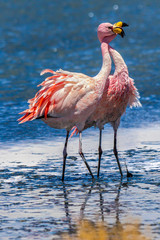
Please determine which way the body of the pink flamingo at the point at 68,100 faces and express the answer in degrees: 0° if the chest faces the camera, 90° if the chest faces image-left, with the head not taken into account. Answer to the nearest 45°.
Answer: approximately 270°

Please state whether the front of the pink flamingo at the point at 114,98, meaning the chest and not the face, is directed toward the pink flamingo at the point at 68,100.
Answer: no

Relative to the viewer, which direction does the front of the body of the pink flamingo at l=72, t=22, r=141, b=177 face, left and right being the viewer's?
facing the viewer and to the right of the viewer

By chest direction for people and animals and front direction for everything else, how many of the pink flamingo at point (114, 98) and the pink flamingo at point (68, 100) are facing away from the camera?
0
